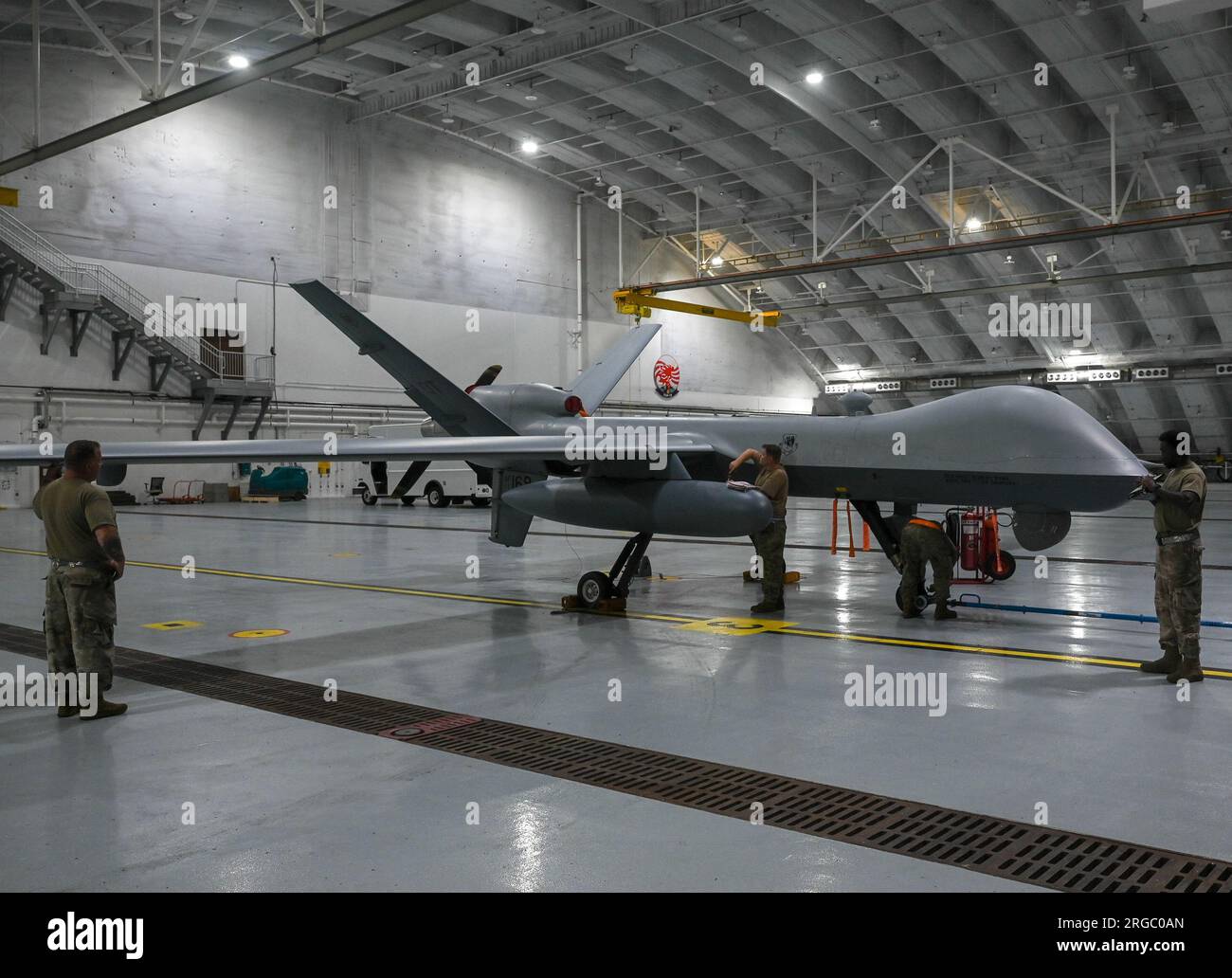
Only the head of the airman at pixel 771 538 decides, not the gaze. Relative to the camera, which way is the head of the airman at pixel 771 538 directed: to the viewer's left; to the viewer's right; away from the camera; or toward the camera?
to the viewer's left

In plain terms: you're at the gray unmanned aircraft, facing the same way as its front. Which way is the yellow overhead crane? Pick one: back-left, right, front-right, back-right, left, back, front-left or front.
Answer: back-left

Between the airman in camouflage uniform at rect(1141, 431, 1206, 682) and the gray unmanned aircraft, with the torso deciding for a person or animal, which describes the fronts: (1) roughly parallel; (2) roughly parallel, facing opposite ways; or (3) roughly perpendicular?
roughly parallel, facing opposite ways

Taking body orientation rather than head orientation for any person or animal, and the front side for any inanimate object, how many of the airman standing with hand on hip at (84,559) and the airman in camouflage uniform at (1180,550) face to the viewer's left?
1

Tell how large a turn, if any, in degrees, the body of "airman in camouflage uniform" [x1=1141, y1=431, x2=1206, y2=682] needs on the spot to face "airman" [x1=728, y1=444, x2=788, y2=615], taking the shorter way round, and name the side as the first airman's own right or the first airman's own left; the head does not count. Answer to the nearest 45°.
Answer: approximately 45° to the first airman's own right

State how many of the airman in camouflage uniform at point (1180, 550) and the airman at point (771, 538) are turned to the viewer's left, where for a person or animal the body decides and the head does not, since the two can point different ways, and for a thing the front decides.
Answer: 2

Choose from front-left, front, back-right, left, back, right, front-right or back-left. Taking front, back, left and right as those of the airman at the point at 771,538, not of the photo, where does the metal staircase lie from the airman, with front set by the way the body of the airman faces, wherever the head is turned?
front-right

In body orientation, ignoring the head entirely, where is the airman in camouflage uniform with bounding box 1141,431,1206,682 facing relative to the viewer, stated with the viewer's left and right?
facing to the left of the viewer

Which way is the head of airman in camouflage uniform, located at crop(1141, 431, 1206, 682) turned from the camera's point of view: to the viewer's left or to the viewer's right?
to the viewer's left

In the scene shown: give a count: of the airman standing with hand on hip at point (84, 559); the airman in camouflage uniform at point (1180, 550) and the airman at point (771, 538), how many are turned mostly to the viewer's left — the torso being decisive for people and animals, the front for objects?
2

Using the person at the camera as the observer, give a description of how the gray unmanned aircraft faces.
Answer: facing the viewer and to the right of the viewer

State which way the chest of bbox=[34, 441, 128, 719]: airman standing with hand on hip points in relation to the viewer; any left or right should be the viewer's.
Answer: facing away from the viewer and to the right of the viewer

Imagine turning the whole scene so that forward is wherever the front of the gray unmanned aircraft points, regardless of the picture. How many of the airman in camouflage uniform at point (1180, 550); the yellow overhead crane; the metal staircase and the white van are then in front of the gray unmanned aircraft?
1

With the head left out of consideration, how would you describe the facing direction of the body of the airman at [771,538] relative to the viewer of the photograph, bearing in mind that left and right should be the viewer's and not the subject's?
facing to the left of the viewer
